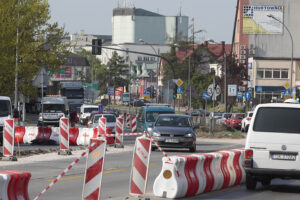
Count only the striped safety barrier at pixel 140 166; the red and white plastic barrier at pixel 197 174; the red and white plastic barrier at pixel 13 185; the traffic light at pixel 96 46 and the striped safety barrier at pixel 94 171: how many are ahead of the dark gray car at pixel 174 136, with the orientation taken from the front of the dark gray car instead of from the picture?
4

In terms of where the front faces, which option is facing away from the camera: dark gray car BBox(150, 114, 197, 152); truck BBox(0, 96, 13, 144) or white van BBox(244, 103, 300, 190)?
the white van

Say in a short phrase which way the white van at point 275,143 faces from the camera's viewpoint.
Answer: facing away from the viewer

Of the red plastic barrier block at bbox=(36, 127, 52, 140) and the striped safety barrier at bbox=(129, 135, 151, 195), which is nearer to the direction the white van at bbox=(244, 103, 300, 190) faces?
the red plastic barrier block

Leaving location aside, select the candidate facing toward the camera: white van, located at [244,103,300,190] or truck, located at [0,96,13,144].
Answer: the truck

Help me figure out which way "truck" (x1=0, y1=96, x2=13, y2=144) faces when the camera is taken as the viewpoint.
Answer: facing the viewer

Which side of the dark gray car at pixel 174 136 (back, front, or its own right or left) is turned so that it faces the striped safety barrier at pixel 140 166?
front

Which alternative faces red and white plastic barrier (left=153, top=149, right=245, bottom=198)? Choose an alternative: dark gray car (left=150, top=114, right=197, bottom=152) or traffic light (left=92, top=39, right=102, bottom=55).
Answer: the dark gray car

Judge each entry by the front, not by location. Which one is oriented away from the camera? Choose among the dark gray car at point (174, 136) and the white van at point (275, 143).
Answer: the white van

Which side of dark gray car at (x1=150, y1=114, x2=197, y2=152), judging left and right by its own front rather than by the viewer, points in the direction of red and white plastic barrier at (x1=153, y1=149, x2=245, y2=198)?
front

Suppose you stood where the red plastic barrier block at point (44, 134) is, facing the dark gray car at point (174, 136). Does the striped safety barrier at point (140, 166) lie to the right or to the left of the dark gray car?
right
